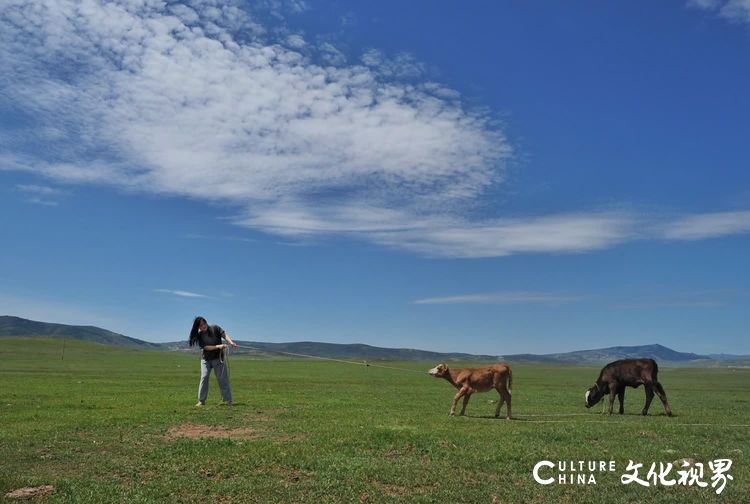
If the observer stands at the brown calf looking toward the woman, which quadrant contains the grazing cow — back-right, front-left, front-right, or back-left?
back-right

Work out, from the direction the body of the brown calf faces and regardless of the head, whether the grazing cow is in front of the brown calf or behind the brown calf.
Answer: behind

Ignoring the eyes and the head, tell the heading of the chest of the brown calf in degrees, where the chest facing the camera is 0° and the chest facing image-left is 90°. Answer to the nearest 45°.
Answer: approximately 90°

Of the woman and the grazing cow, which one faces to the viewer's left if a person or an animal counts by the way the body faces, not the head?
the grazing cow

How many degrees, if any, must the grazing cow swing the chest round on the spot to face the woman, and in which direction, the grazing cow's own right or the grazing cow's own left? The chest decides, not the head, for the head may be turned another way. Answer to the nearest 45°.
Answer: approximately 45° to the grazing cow's own left

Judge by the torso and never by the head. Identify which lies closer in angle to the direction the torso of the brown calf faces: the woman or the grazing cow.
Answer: the woman

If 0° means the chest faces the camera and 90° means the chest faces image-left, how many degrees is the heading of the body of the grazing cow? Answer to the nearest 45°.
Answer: approximately 90°
